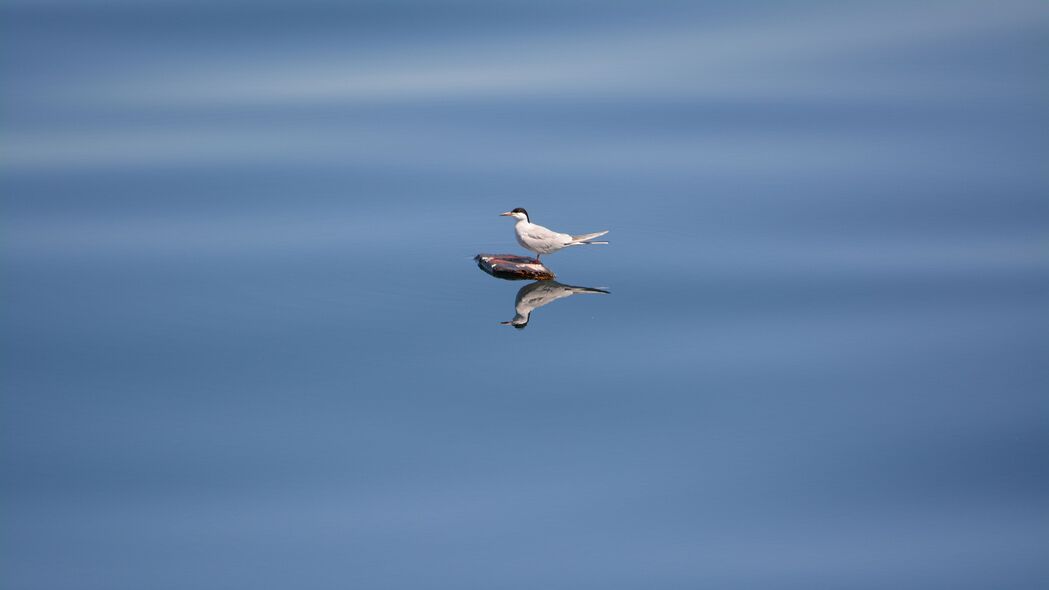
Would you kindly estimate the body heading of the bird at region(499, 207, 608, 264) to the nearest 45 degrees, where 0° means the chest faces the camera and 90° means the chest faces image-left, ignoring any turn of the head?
approximately 90°
